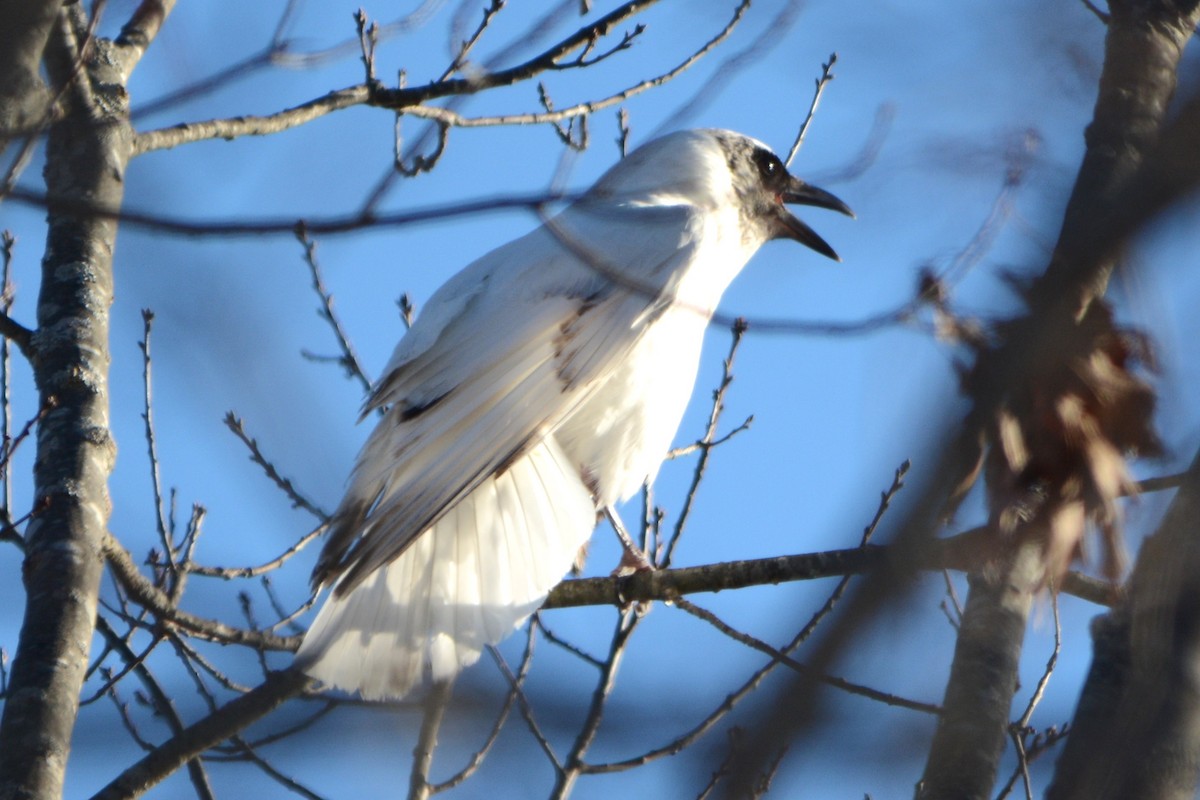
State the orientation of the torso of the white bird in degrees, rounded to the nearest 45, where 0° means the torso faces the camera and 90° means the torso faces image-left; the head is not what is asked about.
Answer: approximately 270°
